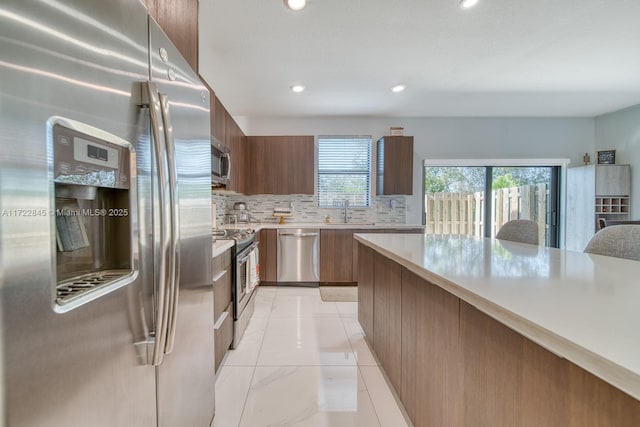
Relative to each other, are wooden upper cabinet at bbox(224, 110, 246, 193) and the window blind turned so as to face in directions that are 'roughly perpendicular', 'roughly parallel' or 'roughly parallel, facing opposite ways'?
roughly perpendicular

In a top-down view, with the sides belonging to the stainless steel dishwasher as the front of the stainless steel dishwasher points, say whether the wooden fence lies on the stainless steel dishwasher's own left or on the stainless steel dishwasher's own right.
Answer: on the stainless steel dishwasher's own left

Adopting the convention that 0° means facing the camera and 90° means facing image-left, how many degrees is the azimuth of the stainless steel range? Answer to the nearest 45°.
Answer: approximately 270°

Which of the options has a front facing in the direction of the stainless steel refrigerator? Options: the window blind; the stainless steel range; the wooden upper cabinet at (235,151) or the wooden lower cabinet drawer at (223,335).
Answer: the window blind

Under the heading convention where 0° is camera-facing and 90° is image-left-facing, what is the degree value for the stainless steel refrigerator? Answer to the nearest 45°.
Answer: approximately 315°

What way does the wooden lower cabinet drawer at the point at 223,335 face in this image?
to the viewer's right

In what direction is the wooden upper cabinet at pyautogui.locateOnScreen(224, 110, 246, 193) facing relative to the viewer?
to the viewer's right

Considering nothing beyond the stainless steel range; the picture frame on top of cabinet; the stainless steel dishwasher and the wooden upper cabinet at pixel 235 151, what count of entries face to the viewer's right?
2

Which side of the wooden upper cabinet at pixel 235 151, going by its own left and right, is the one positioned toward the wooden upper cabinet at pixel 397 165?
front

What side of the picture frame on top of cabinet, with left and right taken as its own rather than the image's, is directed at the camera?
front

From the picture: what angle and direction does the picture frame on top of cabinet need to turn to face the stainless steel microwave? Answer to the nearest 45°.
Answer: approximately 45° to its right

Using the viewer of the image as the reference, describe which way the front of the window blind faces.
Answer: facing the viewer

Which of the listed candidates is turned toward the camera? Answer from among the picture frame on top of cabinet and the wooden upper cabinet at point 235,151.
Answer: the picture frame on top of cabinet

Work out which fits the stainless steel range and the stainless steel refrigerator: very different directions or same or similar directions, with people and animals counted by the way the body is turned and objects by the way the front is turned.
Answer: same or similar directions

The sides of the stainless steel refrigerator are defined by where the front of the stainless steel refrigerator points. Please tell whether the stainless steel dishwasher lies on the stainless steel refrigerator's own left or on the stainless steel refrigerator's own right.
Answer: on the stainless steel refrigerator's own left
